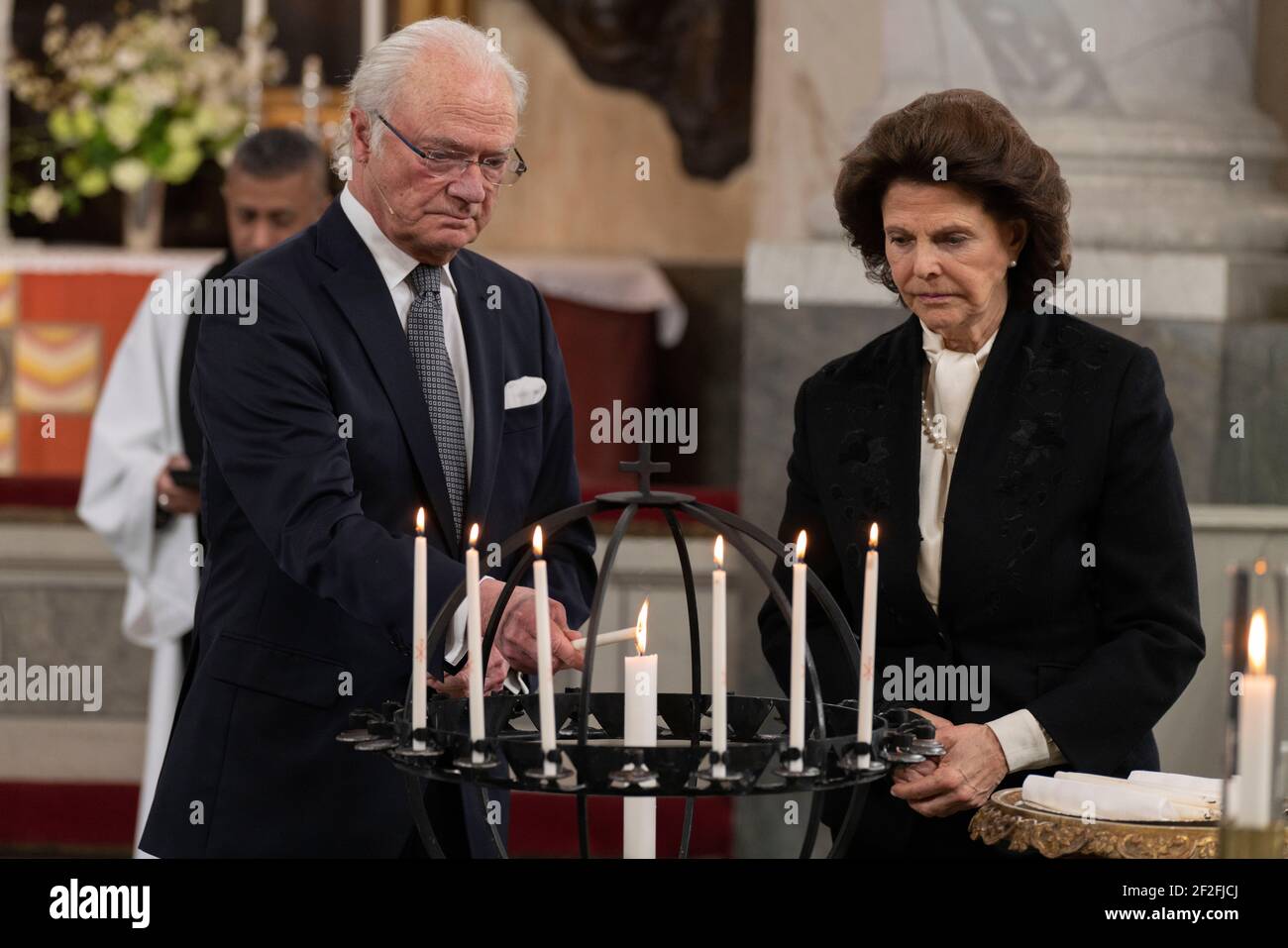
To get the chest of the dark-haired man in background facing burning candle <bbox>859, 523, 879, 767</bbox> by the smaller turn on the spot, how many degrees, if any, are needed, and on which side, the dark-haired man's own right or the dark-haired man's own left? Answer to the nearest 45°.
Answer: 0° — they already face it

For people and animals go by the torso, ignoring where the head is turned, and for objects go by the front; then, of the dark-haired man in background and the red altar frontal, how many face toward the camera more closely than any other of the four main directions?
2

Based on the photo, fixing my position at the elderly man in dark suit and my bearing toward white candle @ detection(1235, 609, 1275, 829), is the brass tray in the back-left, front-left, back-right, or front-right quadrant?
front-left

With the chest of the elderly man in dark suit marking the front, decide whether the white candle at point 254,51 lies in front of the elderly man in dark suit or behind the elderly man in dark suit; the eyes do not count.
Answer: behind

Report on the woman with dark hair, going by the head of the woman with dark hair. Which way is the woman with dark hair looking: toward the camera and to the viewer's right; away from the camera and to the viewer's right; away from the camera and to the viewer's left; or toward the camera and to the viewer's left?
toward the camera and to the viewer's left

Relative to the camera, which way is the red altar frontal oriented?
toward the camera

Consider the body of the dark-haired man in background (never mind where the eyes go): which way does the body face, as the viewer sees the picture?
toward the camera

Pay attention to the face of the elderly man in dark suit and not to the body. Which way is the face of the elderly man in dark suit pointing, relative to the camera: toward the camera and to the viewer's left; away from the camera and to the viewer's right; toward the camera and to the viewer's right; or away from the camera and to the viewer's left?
toward the camera and to the viewer's right

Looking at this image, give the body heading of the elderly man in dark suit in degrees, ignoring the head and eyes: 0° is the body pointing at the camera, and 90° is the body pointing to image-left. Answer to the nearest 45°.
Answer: approximately 315°

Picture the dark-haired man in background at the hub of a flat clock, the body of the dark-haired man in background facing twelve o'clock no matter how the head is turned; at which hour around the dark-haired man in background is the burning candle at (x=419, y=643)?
The burning candle is roughly at 12 o'clock from the dark-haired man in background.

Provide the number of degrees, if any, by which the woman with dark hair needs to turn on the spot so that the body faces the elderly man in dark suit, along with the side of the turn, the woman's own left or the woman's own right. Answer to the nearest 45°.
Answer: approximately 45° to the woman's own right

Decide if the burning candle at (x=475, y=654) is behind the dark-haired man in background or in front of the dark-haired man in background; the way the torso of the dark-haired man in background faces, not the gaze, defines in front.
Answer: in front

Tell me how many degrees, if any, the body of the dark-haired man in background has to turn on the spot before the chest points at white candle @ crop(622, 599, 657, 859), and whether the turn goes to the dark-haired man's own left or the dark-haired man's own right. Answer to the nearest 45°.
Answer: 0° — they already face it

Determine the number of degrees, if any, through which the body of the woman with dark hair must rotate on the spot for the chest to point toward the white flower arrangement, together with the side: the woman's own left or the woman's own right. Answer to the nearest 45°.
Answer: approximately 90° to the woman's own right
